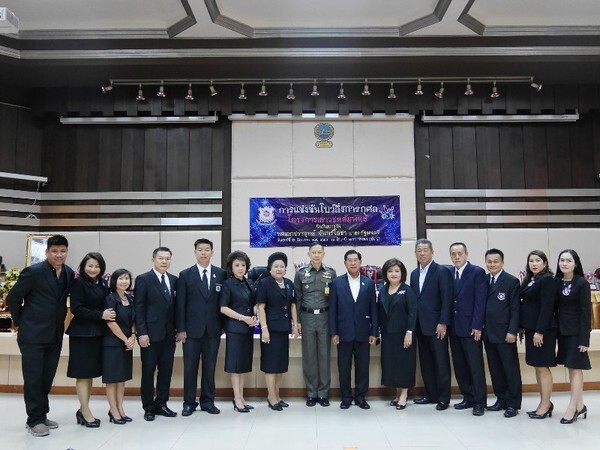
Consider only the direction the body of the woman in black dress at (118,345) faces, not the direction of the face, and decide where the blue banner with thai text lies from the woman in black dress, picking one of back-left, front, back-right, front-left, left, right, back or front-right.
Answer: left

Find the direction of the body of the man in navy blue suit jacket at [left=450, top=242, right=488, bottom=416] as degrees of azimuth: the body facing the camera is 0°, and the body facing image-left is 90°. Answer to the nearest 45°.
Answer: approximately 45°

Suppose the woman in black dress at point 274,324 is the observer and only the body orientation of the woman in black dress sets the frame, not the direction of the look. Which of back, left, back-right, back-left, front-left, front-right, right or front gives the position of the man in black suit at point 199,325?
back-right

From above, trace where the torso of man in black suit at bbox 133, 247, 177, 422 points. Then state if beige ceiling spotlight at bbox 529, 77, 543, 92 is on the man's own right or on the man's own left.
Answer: on the man's own left

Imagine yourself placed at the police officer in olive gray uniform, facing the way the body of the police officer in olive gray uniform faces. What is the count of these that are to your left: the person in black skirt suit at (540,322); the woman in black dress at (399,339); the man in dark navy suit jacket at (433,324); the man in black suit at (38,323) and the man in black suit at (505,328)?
4

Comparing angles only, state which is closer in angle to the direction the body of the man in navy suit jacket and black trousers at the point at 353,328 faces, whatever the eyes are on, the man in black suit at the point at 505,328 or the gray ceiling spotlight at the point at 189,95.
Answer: the man in black suit

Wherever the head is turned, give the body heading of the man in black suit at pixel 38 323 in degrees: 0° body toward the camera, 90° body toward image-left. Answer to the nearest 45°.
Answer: approximately 315°
